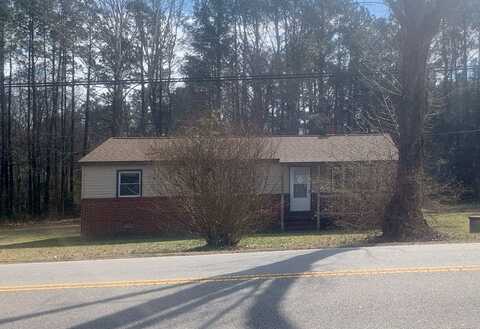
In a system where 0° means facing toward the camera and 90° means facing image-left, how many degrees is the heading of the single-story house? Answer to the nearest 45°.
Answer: approximately 0°

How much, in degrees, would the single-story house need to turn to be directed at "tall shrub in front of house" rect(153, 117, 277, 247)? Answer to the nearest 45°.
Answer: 0° — it already faces it

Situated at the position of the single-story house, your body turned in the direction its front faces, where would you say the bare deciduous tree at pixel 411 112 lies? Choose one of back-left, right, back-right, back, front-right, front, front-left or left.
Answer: front-left
